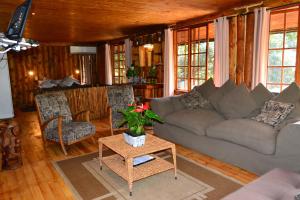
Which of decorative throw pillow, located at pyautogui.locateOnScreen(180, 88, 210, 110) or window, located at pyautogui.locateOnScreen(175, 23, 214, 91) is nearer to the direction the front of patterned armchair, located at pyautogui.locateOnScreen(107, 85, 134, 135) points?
the decorative throw pillow

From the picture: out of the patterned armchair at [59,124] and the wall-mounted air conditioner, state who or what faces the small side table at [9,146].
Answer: the wall-mounted air conditioner

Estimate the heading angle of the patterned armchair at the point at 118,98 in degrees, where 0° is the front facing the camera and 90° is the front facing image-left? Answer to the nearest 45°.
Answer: approximately 315°

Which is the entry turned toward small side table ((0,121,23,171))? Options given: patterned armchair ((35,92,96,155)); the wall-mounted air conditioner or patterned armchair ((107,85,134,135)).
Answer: the wall-mounted air conditioner

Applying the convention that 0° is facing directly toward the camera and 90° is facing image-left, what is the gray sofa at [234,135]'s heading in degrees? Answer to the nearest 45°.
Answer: approximately 45°

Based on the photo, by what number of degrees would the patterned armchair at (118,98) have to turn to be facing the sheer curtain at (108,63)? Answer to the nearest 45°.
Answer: approximately 135° to its left

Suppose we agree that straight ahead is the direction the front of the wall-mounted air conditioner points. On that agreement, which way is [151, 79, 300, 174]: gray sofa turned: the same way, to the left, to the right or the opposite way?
to the right

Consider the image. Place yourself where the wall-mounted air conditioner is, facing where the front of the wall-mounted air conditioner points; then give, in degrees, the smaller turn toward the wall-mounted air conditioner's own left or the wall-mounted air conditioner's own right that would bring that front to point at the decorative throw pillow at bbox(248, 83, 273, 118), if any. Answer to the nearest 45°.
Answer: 0° — it already faces it

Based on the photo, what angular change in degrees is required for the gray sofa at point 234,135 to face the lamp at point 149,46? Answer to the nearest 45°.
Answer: approximately 90° to its right
